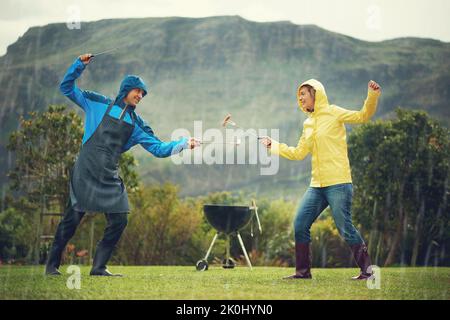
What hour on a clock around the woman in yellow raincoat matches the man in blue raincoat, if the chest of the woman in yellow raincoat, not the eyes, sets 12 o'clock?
The man in blue raincoat is roughly at 1 o'clock from the woman in yellow raincoat.

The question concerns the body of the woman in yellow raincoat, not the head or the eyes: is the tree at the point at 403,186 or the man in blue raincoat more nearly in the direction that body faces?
the man in blue raincoat

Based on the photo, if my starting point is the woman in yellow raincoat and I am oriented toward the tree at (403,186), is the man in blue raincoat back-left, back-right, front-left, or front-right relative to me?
back-left

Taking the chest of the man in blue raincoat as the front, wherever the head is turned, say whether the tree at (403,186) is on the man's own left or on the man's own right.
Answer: on the man's own left

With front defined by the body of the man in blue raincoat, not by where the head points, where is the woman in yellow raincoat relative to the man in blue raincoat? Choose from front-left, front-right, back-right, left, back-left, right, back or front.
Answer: front-left

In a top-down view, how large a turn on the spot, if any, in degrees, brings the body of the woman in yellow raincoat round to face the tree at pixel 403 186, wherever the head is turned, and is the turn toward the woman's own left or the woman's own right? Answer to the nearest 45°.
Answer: approximately 135° to the woman's own right

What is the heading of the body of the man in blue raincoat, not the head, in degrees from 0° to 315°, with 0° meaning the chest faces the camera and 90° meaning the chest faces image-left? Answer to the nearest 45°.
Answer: approximately 315°

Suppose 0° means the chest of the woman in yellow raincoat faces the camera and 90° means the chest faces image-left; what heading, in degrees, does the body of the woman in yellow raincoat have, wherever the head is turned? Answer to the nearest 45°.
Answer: approximately 45°

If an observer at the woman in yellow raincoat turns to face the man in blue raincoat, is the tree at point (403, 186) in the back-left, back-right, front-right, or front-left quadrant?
back-right
